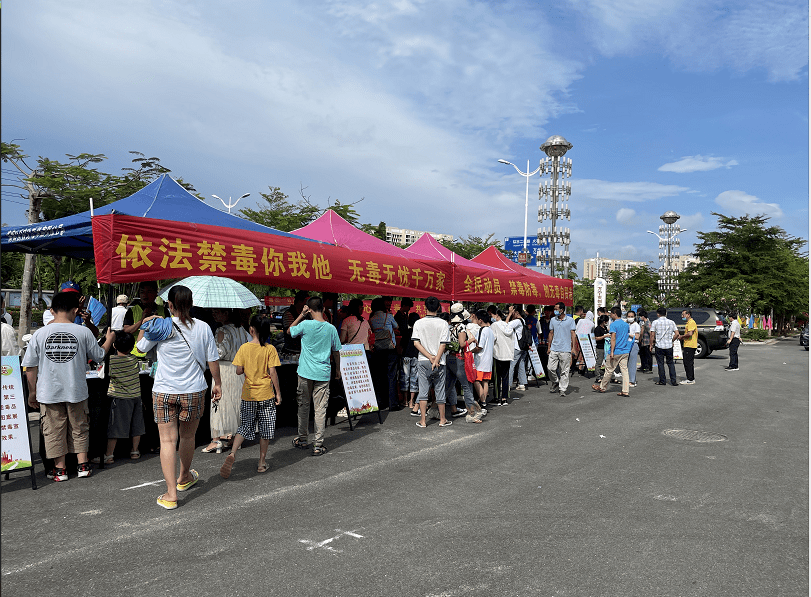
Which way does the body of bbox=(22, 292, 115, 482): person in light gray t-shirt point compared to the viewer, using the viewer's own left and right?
facing away from the viewer

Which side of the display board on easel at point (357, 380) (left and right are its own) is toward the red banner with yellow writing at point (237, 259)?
right

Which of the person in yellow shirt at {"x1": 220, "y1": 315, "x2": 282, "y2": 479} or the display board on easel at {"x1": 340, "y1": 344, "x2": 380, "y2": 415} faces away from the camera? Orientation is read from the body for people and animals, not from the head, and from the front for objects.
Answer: the person in yellow shirt

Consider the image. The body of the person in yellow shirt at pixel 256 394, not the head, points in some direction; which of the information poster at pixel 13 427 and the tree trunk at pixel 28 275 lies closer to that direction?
the tree trunk

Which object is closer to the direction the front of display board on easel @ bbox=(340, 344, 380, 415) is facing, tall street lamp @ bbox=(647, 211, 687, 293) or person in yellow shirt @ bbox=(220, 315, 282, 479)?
the person in yellow shirt

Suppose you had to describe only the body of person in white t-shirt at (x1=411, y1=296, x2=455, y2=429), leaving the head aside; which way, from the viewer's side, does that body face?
away from the camera

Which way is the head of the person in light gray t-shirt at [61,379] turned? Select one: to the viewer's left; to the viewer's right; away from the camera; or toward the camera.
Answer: away from the camera

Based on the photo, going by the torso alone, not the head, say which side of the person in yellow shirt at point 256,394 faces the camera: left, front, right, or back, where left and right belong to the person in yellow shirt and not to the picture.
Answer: back

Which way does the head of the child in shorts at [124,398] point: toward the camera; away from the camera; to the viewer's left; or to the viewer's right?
away from the camera
